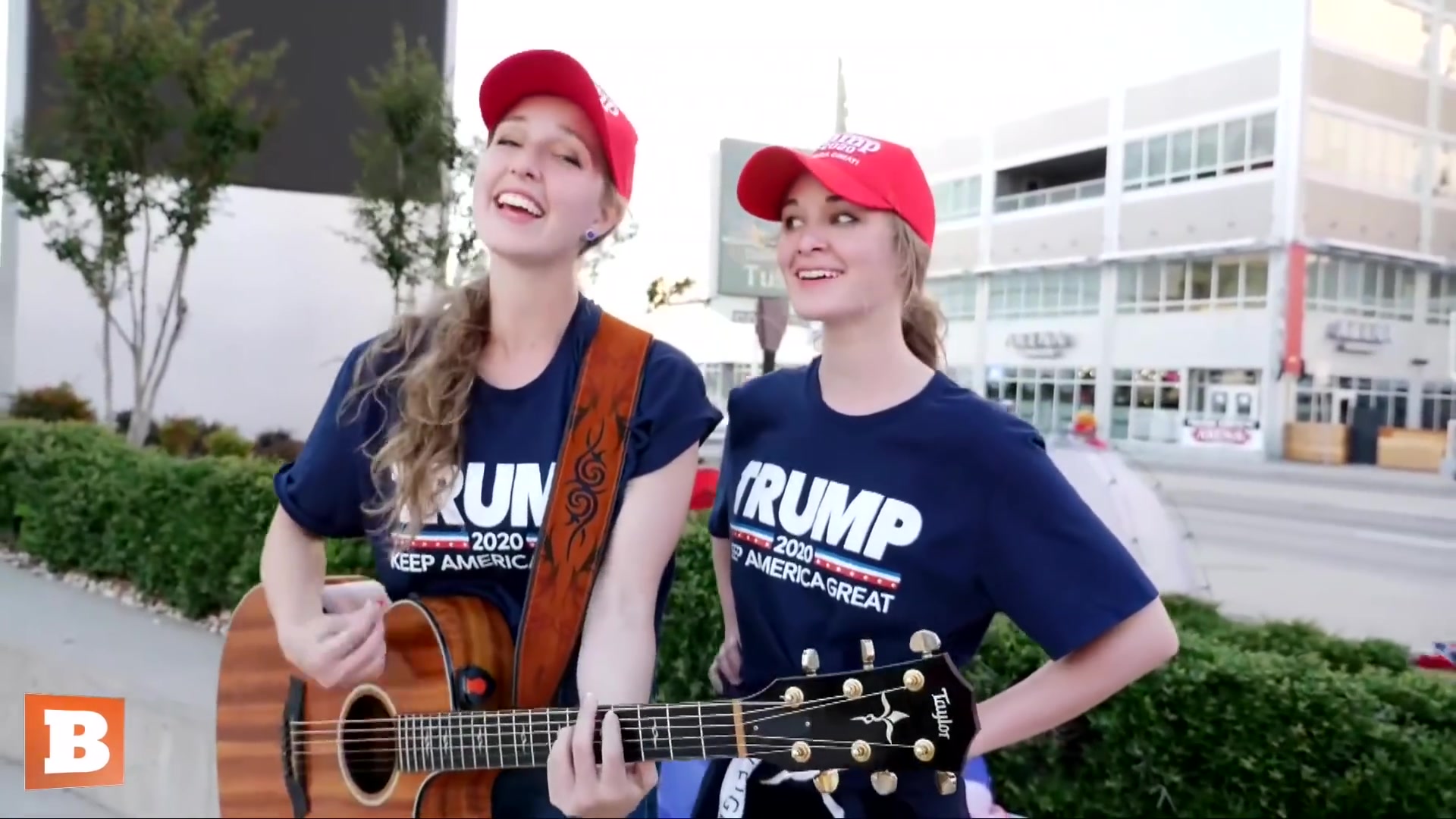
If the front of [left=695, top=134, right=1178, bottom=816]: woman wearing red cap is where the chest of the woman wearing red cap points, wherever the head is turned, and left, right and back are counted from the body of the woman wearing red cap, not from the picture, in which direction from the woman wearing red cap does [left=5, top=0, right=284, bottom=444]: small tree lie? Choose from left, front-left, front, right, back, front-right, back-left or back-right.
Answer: right

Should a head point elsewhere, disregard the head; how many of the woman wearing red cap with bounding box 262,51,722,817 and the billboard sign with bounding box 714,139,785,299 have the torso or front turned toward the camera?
2

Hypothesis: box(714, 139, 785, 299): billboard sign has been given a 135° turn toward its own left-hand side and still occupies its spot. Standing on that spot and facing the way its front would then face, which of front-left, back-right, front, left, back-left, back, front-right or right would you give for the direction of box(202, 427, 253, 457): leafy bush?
left

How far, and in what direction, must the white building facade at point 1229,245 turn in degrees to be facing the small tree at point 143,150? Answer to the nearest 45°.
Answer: approximately 45° to its right

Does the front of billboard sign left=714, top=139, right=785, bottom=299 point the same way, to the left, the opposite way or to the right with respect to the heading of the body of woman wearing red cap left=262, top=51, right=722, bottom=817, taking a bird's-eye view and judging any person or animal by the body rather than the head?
the same way

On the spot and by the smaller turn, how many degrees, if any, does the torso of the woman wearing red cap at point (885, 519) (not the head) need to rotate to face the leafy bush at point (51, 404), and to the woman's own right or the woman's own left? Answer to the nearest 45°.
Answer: approximately 90° to the woman's own right

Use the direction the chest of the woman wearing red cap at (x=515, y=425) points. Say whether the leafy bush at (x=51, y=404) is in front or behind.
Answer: behind

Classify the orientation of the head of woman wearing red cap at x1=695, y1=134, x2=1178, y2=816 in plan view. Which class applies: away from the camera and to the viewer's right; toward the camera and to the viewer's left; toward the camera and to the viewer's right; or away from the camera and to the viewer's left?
toward the camera and to the viewer's left

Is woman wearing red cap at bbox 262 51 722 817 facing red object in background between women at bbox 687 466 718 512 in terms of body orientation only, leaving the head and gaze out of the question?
no

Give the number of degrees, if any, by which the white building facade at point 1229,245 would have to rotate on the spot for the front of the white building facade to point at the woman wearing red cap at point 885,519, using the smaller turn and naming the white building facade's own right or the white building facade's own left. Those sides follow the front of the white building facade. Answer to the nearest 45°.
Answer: approximately 45° to the white building facade's own left

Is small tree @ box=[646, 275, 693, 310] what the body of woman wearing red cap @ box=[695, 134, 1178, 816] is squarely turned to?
no

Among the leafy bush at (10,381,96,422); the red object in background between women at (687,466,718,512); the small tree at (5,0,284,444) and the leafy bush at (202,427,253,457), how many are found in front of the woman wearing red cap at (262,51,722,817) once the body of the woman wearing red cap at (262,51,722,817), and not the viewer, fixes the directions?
0

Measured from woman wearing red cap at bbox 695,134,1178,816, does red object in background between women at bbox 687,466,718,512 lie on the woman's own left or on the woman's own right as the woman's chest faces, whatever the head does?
on the woman's own right

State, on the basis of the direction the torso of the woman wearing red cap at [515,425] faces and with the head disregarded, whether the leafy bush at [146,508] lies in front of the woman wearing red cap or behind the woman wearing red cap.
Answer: behind

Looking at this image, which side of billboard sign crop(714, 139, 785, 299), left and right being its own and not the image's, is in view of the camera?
front

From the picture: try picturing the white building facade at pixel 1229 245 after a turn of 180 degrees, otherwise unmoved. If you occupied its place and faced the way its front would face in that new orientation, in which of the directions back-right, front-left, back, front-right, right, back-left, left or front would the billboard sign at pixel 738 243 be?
back-left
